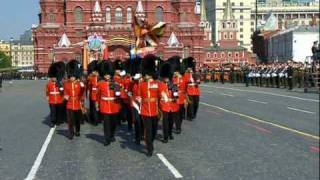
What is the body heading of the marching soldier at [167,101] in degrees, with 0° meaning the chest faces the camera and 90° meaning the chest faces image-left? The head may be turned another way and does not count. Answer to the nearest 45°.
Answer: approximately 0°

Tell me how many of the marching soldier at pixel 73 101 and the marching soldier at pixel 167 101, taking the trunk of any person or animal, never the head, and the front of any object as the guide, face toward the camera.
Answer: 2

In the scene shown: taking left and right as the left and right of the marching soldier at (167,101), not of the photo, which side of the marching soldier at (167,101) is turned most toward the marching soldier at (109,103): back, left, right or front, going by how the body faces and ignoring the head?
right
